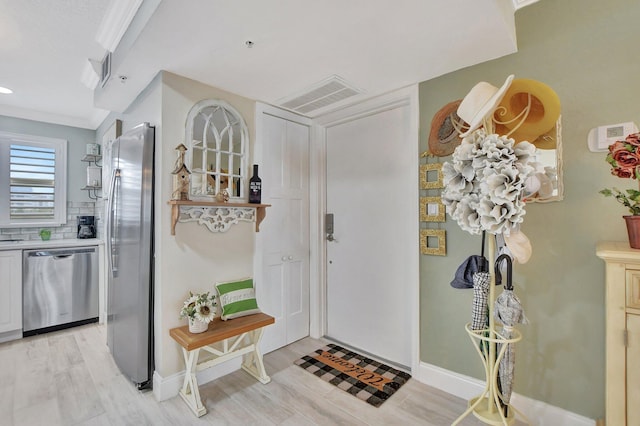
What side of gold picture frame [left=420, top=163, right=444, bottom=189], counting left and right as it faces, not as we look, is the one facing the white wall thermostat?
left

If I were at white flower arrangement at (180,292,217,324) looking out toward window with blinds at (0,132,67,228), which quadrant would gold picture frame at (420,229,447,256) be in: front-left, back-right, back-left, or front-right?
back-right
